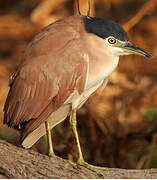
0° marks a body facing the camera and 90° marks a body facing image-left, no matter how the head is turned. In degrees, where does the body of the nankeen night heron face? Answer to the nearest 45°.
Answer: approximately 270°
